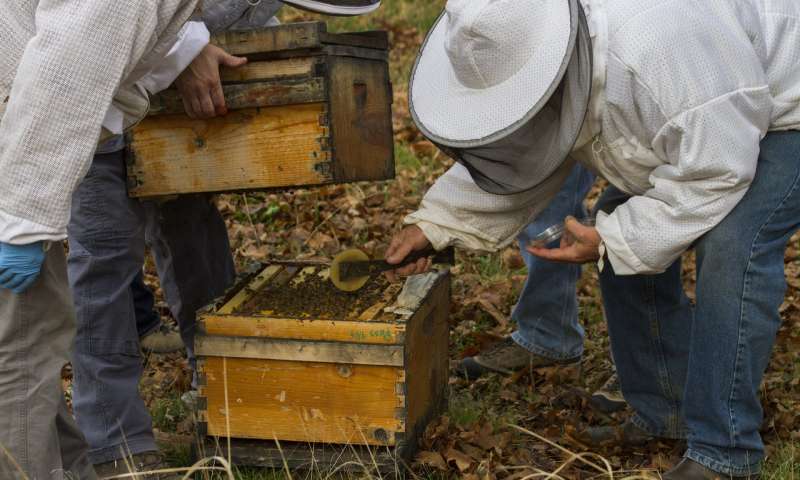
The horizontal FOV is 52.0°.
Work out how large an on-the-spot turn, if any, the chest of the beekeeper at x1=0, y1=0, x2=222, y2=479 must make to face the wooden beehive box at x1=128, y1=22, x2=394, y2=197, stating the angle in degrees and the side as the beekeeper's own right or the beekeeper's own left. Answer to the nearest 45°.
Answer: approximately 45° to the beekeeper's own left

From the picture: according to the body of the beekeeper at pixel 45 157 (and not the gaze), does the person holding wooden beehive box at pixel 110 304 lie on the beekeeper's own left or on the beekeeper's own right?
on the beekeeper's own left

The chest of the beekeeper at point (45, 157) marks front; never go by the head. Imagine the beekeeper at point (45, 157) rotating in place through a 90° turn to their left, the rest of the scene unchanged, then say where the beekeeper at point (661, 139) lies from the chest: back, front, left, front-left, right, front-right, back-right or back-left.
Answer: right

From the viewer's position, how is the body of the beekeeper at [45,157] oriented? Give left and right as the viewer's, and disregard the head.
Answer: facing to the right of the viewer
